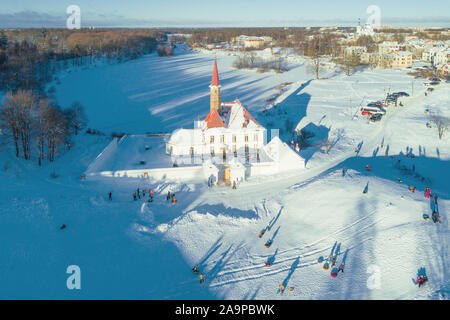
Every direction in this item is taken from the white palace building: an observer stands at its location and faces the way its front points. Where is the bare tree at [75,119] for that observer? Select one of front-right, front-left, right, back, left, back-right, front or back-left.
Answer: back-right

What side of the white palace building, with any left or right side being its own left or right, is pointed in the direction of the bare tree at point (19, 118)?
right

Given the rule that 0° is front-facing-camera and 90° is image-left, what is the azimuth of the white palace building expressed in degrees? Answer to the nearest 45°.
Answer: approximately 0°

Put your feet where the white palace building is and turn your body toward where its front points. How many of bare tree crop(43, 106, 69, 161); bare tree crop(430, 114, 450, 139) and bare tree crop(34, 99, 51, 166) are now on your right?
2

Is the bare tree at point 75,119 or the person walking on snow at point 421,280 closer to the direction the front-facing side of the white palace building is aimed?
the person walking on snow

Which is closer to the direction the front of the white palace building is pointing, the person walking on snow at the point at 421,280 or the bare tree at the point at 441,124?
the person walking on snow

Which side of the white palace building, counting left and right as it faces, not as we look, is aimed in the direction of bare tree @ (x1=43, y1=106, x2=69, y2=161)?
right
